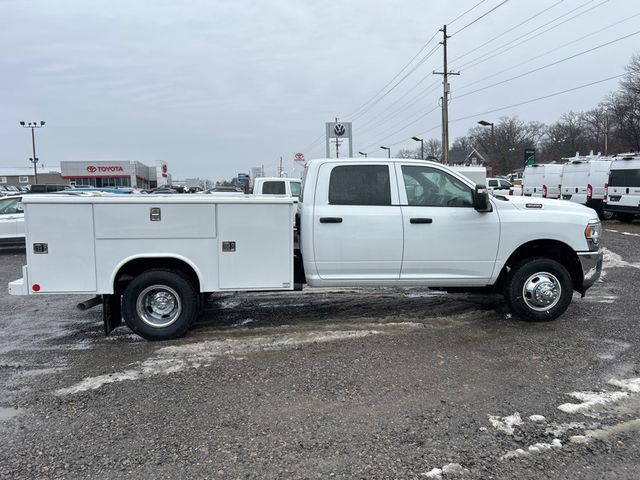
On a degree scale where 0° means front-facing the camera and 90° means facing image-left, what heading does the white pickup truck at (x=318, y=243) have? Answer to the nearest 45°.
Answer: approximately 270°

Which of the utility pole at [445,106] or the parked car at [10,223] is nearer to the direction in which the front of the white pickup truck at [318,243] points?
the utility pole

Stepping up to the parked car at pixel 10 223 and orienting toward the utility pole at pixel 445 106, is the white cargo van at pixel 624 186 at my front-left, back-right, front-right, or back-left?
front-right

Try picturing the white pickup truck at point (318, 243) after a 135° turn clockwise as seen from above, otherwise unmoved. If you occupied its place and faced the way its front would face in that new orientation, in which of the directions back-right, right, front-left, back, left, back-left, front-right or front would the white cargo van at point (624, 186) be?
back

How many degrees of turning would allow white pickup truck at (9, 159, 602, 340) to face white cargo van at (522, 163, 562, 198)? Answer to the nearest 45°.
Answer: approximately 45° to its left

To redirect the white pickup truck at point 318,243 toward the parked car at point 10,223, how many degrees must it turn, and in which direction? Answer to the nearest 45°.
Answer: approximately 135° to its left

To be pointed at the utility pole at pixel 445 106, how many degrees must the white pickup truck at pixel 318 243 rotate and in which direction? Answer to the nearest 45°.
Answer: approximately 90° to its left

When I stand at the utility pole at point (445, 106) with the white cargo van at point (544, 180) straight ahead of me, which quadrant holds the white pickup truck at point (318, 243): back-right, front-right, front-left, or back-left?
front-right

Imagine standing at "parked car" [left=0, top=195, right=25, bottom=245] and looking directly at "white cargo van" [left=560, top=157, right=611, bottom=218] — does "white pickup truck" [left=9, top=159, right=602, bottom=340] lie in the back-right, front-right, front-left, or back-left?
front-right

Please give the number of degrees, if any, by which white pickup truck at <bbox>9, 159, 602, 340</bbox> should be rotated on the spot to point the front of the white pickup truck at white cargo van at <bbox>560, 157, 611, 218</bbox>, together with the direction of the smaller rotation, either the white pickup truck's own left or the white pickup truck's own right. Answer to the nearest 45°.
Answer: approximately 45° to the white pickup truck's own left
